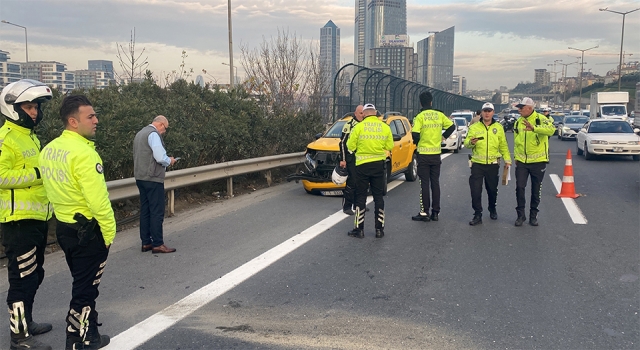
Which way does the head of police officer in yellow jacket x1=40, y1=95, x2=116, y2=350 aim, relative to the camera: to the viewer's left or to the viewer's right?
to the viewer's right

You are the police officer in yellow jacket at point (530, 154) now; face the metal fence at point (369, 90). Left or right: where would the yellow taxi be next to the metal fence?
left

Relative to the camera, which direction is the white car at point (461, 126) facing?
toward the camera

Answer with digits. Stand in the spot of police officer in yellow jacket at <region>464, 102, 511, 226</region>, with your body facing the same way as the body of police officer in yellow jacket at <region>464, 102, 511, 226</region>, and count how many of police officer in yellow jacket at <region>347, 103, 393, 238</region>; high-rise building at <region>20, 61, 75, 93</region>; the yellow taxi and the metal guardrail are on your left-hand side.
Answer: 0

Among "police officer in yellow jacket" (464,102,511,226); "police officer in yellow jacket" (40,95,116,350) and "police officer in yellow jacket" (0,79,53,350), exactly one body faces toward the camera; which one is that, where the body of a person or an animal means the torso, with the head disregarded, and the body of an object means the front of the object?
"police officer in yellow jacket" (464,102,511,226)

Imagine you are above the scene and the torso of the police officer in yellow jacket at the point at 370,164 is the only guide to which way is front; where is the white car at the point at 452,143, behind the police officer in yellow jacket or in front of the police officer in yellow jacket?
in front

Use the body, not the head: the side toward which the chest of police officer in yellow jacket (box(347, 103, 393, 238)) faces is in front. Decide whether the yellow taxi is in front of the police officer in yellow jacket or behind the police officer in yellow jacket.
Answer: in front

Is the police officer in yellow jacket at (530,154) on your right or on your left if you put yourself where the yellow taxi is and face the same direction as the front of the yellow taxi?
on your left

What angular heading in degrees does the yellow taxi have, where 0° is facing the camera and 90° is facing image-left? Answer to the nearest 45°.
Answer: approximately 45°

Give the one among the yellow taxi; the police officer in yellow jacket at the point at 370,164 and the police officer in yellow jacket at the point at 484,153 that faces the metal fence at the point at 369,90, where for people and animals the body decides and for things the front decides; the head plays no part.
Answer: the police officer in yellow jacket at the point at 370,164

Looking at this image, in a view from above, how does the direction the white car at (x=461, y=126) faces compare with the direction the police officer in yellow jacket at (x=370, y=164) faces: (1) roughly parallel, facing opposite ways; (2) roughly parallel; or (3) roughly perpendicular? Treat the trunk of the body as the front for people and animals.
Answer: roughly parallel, facing opposite ways

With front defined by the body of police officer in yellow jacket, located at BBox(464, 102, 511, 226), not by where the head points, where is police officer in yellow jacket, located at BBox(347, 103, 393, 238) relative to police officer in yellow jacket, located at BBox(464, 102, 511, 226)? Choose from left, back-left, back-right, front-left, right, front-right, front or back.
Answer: front-right

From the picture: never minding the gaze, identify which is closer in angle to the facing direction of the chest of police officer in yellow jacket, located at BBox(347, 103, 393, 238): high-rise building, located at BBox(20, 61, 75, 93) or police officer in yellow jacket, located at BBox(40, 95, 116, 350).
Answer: the high-rise building

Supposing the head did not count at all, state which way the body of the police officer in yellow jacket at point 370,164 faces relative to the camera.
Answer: away from the camera

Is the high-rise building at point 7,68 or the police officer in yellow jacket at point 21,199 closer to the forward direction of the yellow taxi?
the police officer in yellow jacket

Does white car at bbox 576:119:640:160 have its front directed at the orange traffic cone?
yes

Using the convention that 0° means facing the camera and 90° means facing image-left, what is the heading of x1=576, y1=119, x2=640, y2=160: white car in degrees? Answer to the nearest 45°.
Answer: approximately 0°

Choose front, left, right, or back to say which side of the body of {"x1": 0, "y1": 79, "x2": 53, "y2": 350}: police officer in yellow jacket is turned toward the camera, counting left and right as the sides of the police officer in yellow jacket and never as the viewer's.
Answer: right
